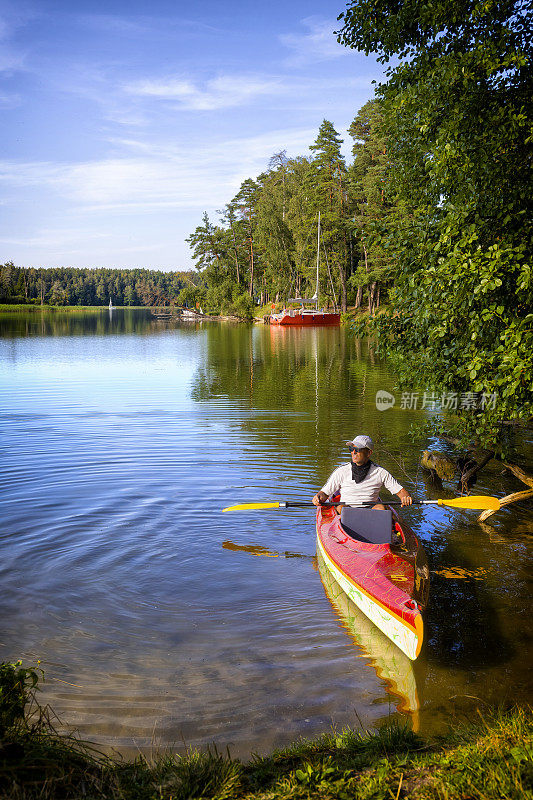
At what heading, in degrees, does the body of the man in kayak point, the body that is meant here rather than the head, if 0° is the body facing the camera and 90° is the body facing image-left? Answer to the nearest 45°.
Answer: approximately 0°
